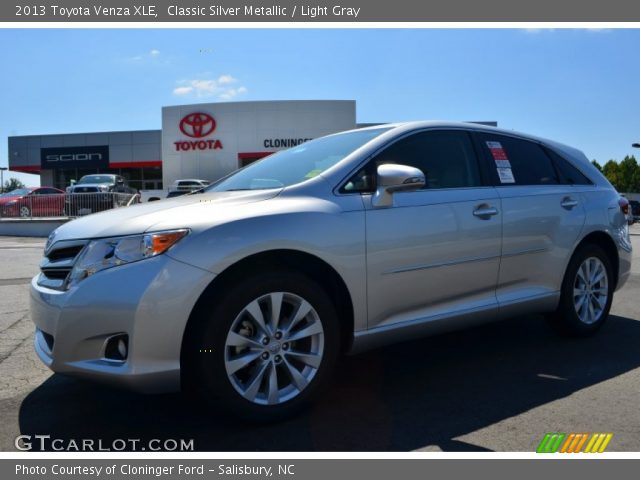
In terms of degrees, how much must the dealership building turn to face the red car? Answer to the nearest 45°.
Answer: approximately 45° to its right

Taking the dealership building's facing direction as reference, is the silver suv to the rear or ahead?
ahead

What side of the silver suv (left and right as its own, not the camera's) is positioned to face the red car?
right

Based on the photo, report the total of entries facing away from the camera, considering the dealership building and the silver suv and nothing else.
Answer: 0

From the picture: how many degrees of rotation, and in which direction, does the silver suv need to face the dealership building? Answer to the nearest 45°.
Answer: approximately 135° to its right

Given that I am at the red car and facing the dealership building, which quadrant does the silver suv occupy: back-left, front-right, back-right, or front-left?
back-right

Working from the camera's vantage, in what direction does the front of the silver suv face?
facing the viewer and to the left of the viewer

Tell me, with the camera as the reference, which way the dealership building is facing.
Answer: facing the viewer
